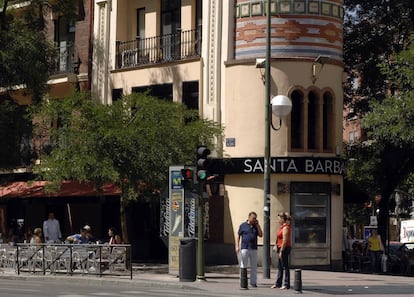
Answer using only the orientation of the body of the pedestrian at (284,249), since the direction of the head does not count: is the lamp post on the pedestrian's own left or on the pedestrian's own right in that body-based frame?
on the pedestrian's own right

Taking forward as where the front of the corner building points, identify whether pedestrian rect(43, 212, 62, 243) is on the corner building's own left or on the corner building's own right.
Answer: on the corner building's own right

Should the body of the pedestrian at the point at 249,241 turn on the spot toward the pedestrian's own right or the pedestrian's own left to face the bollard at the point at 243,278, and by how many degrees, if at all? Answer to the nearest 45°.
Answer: approximately 45° to the pedestrian's own right

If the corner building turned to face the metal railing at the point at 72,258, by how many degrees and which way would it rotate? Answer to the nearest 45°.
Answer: approximately 45° to its right

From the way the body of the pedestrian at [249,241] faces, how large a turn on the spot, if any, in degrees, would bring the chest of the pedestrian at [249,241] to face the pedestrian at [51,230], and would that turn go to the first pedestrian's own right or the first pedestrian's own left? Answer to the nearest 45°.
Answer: approximately 180°

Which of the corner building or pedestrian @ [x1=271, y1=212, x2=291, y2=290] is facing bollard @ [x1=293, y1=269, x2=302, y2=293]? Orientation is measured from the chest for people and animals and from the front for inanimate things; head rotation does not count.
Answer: the corner building

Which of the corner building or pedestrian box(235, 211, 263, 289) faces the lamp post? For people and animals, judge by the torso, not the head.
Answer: the corner building

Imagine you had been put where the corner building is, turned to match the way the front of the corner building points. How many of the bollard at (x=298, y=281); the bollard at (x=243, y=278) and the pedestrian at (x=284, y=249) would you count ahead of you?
3

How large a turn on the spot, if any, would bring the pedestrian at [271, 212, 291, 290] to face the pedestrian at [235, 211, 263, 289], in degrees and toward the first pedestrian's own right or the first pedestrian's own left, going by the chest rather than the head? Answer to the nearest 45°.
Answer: approximately 45° to the first pedestrian's own right

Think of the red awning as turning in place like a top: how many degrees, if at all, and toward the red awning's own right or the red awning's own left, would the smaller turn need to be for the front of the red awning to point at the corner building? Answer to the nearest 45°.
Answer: approximately 45° to the red awning's own left
